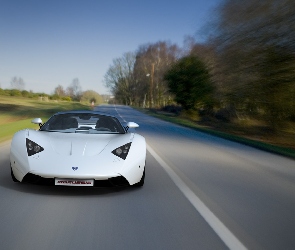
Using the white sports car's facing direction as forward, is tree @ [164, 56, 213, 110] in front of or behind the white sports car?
behind

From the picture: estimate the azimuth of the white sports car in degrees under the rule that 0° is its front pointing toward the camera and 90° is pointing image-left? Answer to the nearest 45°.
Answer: approximately 0°
